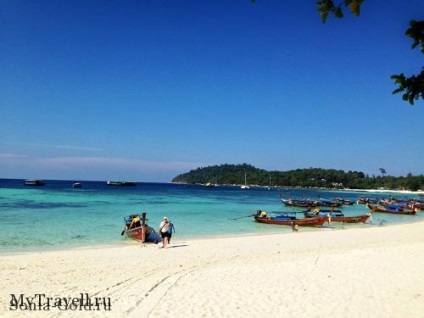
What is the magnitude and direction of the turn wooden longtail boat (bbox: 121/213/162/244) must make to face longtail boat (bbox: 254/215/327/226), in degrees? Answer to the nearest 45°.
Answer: approximately 90° to its left

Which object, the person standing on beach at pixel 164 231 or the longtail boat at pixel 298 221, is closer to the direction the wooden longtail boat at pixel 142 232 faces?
the person standing on beach
